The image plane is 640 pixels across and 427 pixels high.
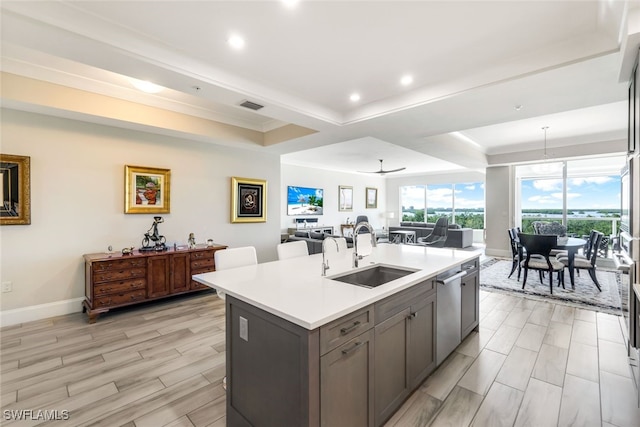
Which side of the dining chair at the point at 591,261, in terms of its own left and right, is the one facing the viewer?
left

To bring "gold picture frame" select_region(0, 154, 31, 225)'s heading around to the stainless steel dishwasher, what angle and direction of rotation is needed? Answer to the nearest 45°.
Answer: approximately 45° to its left

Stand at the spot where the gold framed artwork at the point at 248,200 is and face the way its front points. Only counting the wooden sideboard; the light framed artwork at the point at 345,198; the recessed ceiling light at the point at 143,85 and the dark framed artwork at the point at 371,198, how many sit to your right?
2

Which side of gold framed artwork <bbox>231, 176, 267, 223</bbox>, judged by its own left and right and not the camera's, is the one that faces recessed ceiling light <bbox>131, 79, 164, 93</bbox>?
right

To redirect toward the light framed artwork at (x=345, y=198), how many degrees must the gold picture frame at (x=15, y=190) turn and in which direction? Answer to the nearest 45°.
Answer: approximately 90° to its left

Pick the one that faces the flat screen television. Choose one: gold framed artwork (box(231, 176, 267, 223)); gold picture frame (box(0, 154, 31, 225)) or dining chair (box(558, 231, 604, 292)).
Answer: the dining chair

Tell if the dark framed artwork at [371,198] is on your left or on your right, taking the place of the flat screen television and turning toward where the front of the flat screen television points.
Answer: on your left

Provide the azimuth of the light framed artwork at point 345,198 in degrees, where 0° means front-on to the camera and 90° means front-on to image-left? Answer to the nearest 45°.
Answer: approximately 315°

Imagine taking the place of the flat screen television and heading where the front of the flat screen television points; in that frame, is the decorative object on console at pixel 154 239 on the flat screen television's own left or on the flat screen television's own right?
on the flat screen television's own right
